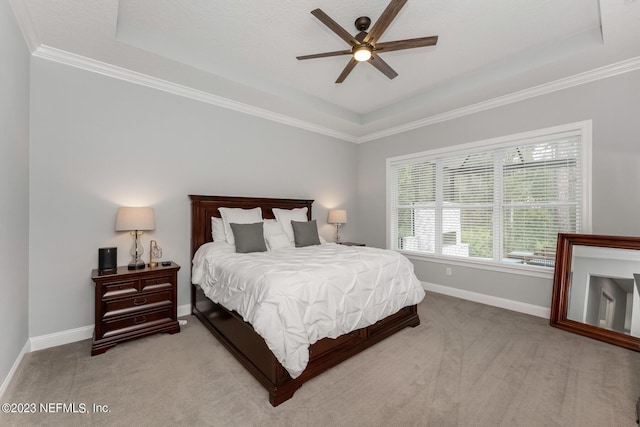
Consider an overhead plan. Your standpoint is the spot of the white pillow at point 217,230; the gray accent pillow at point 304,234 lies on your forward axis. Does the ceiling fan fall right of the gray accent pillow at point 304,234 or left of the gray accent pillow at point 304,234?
right

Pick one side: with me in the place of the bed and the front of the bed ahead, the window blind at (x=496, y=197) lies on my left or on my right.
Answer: on my left

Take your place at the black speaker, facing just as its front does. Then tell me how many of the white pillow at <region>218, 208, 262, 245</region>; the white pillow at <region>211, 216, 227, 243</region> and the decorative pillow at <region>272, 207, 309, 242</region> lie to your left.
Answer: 3

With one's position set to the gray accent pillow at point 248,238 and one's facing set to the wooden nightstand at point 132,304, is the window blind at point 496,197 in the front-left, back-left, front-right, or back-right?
back-left

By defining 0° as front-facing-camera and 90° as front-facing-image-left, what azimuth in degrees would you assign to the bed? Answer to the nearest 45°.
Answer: approximately 315°

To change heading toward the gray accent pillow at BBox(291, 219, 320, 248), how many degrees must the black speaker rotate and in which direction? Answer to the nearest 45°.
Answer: approximately 90° to its left

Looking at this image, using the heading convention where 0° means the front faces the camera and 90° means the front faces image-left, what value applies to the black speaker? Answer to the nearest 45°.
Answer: approximately 0°

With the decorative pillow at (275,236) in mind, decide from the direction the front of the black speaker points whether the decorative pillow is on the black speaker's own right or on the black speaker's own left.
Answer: on the black speaker's own left

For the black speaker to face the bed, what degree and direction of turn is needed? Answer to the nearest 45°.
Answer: approximately 45° to its left
